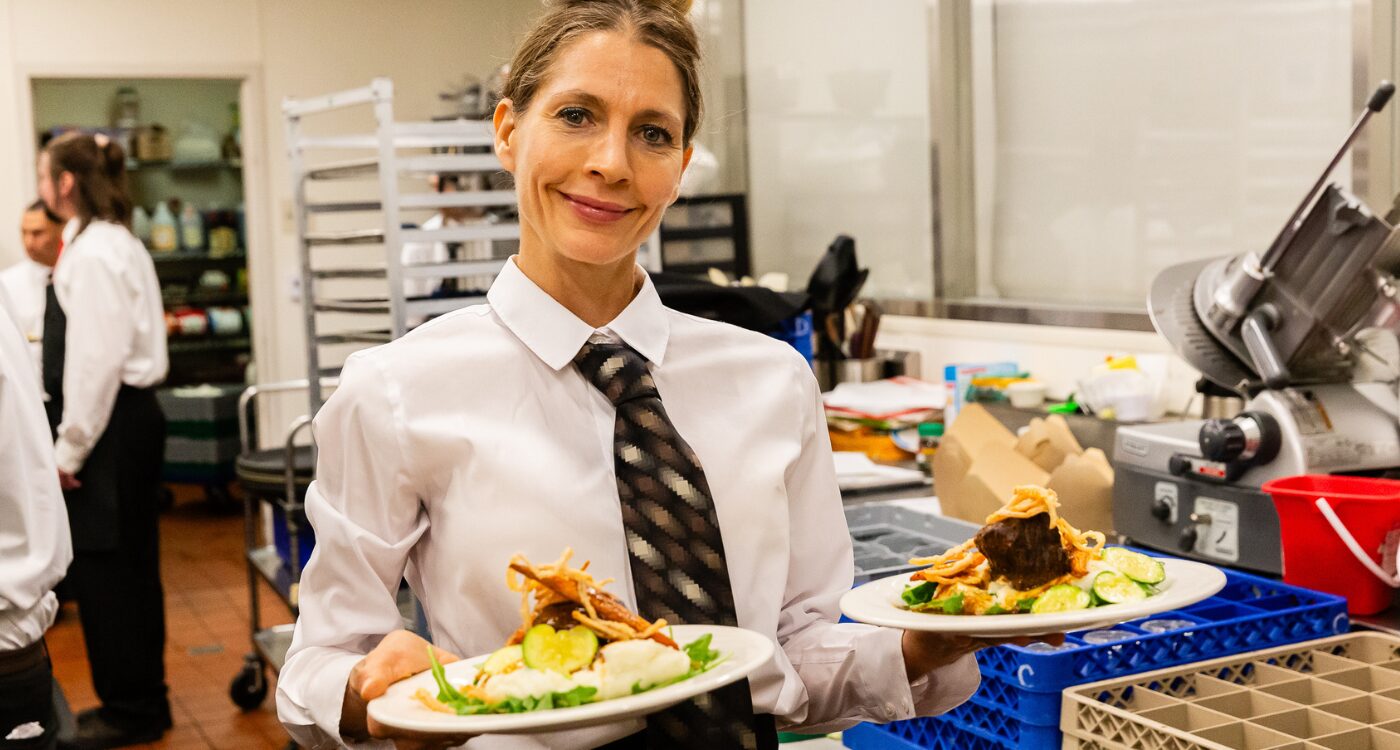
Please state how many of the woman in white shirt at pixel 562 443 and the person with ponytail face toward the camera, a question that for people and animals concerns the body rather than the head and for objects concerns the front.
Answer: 1

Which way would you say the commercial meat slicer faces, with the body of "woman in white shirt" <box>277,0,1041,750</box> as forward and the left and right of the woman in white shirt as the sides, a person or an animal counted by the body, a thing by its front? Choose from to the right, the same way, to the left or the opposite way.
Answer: the same way

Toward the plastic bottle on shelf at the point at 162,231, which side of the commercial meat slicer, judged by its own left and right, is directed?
right

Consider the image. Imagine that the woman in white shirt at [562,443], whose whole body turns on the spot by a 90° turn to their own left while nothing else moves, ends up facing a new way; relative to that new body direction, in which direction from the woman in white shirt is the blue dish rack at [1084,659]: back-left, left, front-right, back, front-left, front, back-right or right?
front-left

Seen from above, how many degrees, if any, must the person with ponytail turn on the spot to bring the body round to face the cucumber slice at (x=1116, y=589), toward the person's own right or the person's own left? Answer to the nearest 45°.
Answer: approximately 90° to the person's own left

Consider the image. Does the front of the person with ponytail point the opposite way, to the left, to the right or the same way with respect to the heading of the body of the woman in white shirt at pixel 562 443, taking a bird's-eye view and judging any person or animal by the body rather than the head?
to the right

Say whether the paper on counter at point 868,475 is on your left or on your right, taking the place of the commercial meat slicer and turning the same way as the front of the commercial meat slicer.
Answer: on your right

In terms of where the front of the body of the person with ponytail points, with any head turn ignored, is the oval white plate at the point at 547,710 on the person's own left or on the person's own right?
on the person's own left

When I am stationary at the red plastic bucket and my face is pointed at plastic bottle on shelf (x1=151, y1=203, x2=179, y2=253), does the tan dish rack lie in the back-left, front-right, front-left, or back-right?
back-left

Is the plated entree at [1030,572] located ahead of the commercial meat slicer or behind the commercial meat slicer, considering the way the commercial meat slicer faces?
ahead

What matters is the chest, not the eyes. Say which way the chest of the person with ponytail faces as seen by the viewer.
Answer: to the viewer's left

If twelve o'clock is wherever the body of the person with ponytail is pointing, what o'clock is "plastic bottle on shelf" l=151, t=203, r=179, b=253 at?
The plastic bottle on shelf is roughly at 3 o'clock from the person with ponytail.
